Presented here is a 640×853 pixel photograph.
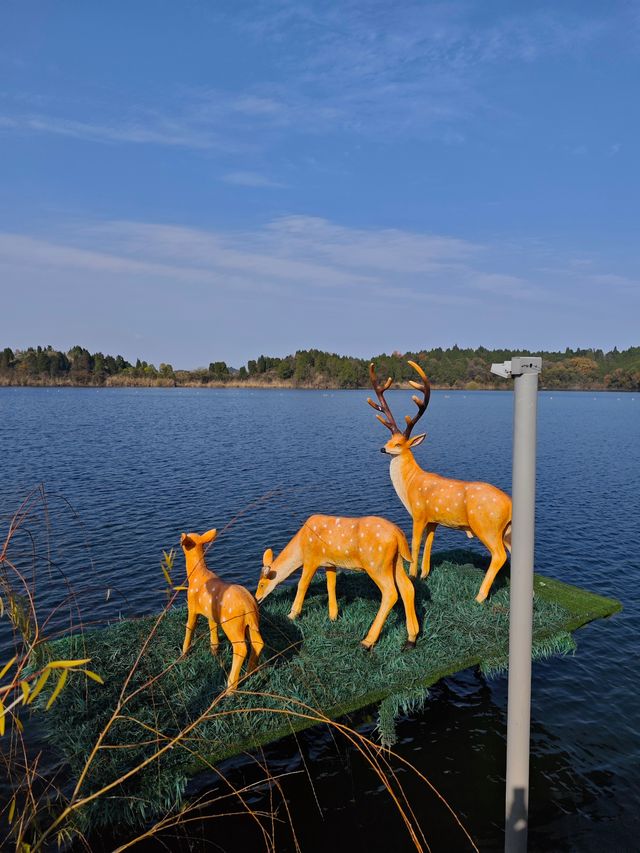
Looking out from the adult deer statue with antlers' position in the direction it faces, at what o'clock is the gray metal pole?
The gray metal pole is roughly at 9 o'clock from the adult deer statue with antlers.

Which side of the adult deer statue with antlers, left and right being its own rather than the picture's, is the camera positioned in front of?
left
